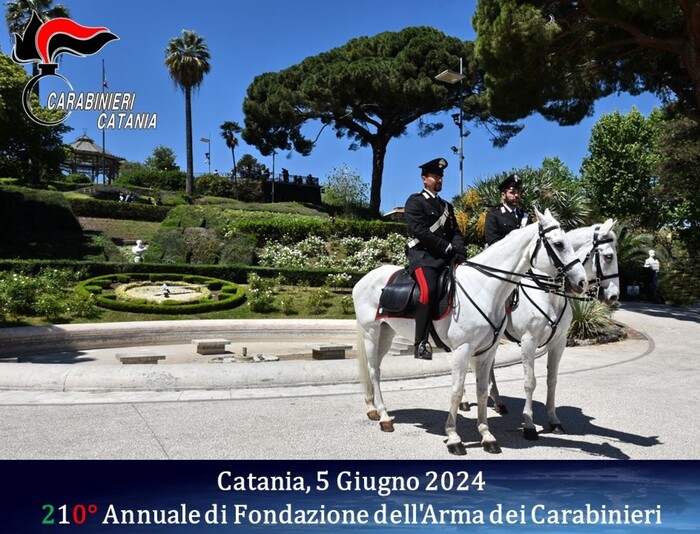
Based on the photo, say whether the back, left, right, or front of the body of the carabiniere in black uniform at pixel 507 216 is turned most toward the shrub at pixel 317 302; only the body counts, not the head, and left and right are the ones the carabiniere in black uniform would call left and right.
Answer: back

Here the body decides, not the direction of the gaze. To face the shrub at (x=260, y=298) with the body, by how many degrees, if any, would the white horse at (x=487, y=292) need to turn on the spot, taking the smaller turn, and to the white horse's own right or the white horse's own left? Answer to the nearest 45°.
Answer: approximately 180°

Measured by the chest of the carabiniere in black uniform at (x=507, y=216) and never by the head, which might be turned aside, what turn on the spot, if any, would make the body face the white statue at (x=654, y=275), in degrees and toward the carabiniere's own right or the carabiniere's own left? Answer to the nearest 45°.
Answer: approximately 135° to the carabiniere's own left

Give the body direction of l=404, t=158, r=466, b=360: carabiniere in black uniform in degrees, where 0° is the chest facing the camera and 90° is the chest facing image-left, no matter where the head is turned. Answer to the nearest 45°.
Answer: approximately 315°

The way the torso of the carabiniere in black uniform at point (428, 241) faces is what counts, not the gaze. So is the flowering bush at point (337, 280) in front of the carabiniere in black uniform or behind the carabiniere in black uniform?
behind

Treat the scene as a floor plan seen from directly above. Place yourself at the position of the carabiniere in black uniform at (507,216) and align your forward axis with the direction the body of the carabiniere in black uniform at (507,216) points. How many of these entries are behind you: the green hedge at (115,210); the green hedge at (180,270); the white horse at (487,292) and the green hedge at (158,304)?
3
